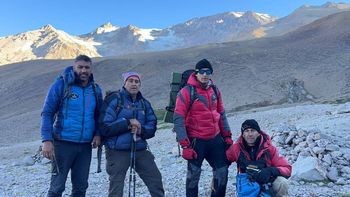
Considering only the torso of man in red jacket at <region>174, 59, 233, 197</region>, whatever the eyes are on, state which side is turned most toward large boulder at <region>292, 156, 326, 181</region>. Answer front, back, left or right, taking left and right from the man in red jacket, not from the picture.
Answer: left

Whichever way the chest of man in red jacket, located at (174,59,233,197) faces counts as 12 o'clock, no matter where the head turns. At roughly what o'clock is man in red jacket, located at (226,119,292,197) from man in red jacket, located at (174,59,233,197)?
man in red jacket, located at (226,119,292,197) is roughly at 11 o'clock from man in red jacket, located at (174,59,233,197).

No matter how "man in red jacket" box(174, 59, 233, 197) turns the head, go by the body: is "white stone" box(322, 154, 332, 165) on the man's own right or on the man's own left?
on the man's own left

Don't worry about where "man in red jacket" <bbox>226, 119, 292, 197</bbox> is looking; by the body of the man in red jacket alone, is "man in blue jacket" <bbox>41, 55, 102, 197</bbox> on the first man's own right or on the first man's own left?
on the first man's own right

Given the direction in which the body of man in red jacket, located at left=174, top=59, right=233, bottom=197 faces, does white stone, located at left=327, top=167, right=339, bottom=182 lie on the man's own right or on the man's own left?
on the man's own left

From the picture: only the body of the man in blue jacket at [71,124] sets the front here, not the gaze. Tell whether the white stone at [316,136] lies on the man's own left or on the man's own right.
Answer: on the man's own left

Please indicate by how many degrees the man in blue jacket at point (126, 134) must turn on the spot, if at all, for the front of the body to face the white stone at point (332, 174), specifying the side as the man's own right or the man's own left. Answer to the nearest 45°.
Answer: approximately 135° to the man's own left

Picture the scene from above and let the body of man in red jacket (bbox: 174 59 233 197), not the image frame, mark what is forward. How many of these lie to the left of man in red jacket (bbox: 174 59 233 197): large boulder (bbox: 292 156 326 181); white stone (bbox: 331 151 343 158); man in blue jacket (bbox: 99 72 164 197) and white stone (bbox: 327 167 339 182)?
3

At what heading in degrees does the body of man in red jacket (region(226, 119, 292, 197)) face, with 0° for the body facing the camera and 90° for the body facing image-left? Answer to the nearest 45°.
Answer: approximately 0°

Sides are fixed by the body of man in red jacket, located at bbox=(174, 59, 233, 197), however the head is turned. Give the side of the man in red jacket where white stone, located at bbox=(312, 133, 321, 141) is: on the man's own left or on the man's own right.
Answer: on the man's own left

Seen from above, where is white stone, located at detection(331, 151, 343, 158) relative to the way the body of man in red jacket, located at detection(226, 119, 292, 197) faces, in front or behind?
behind

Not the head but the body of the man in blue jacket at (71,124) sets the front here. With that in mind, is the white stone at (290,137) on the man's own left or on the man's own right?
on the man's own left

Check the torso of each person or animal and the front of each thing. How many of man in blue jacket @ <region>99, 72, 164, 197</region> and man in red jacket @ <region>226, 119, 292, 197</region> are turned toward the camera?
2
